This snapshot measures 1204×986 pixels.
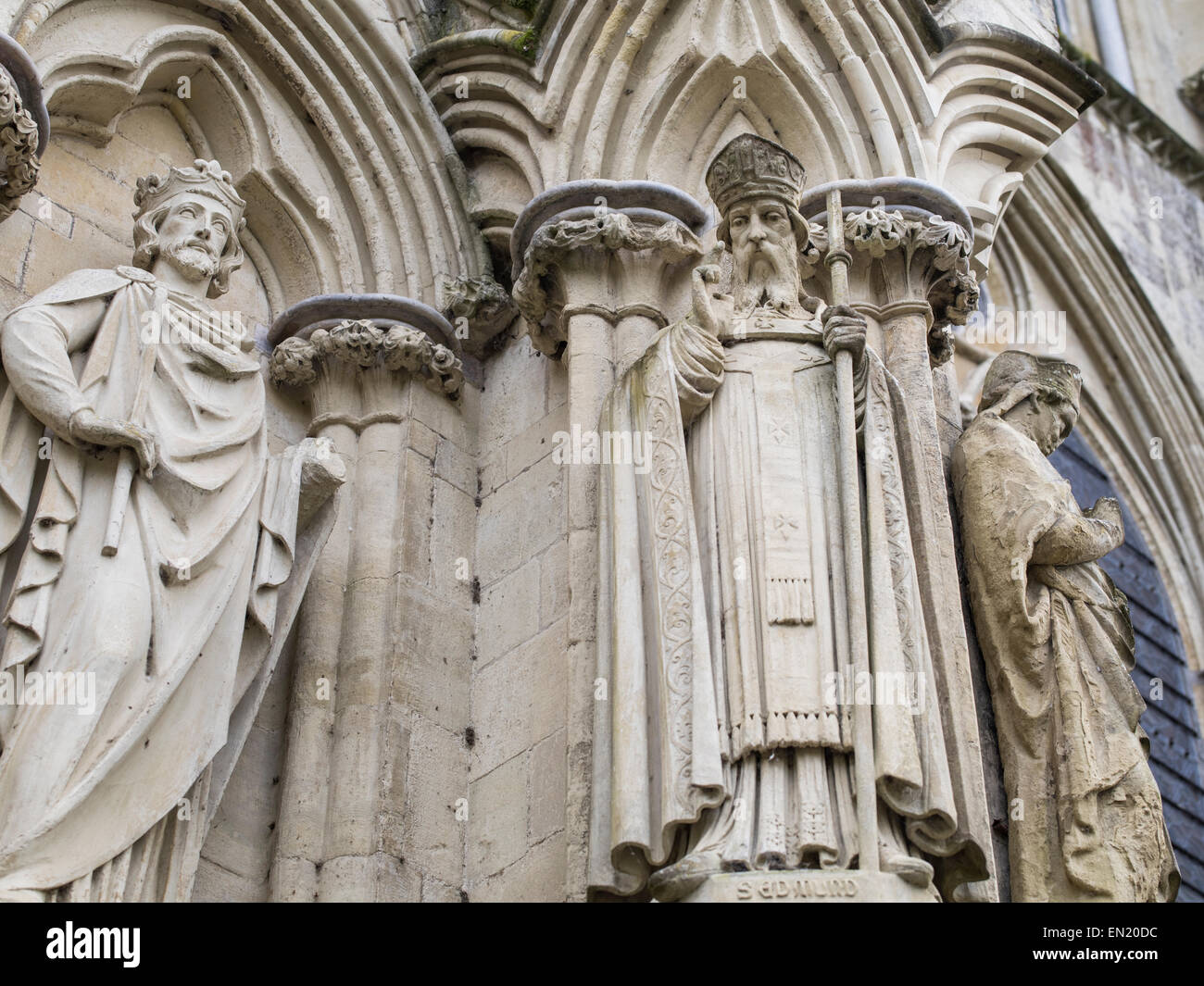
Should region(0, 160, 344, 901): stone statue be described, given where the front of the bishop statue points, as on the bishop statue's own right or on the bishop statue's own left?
on the bishop statue's own right

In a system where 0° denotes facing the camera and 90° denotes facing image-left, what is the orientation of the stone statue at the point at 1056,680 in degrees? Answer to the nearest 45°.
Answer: approximately 270°

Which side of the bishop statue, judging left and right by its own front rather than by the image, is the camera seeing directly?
front

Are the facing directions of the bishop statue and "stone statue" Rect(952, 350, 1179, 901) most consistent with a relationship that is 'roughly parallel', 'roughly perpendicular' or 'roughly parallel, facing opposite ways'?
roughly perpendicular

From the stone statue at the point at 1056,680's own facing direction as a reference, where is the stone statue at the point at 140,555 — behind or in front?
behind
